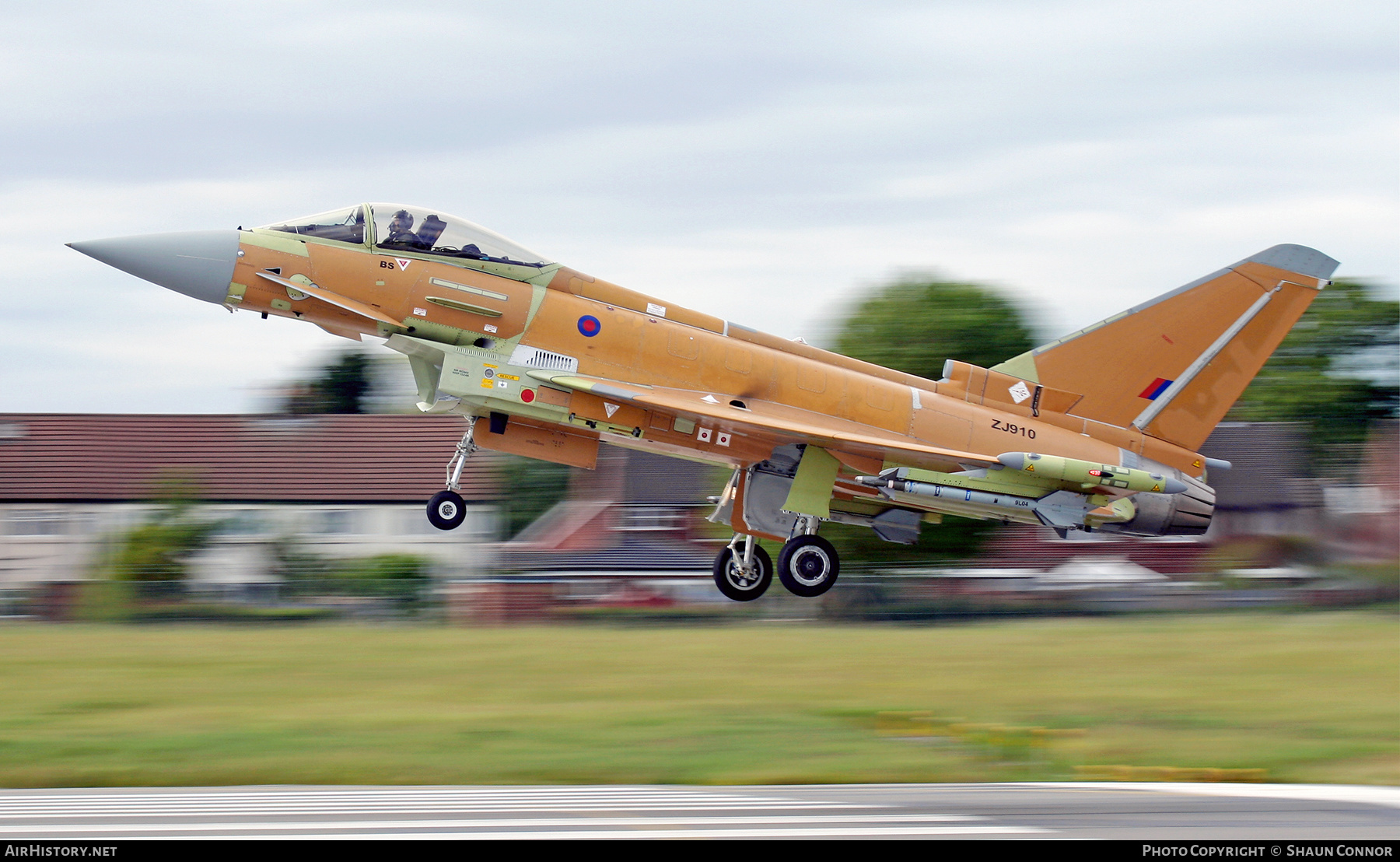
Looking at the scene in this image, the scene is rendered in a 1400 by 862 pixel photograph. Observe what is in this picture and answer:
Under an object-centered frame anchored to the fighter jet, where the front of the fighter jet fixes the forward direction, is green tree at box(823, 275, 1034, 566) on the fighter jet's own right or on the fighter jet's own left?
on the fighter jet's own right

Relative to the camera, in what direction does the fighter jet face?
facing to the left of the viewer

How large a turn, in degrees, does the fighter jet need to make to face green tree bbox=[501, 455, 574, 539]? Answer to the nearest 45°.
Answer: approximately 90° to its right

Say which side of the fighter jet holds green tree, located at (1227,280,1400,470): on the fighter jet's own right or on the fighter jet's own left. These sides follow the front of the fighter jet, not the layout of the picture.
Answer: on the fighter jet's own right

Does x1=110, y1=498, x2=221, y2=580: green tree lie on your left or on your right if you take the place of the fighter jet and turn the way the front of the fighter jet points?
on your right

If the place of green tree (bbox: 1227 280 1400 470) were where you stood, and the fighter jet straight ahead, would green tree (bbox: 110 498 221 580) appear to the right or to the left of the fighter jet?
right

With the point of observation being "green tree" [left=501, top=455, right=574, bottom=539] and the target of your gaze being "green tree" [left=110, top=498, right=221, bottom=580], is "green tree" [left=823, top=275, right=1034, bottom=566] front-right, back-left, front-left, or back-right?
back-left

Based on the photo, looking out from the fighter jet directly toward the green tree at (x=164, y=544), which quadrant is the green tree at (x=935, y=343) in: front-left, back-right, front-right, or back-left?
front-right

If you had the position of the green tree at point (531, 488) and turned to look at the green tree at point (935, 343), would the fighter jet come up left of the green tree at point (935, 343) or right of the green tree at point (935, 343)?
right
